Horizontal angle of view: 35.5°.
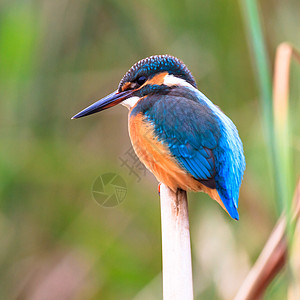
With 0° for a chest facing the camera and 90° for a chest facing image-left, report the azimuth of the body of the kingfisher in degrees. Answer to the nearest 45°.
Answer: approximately 90°
